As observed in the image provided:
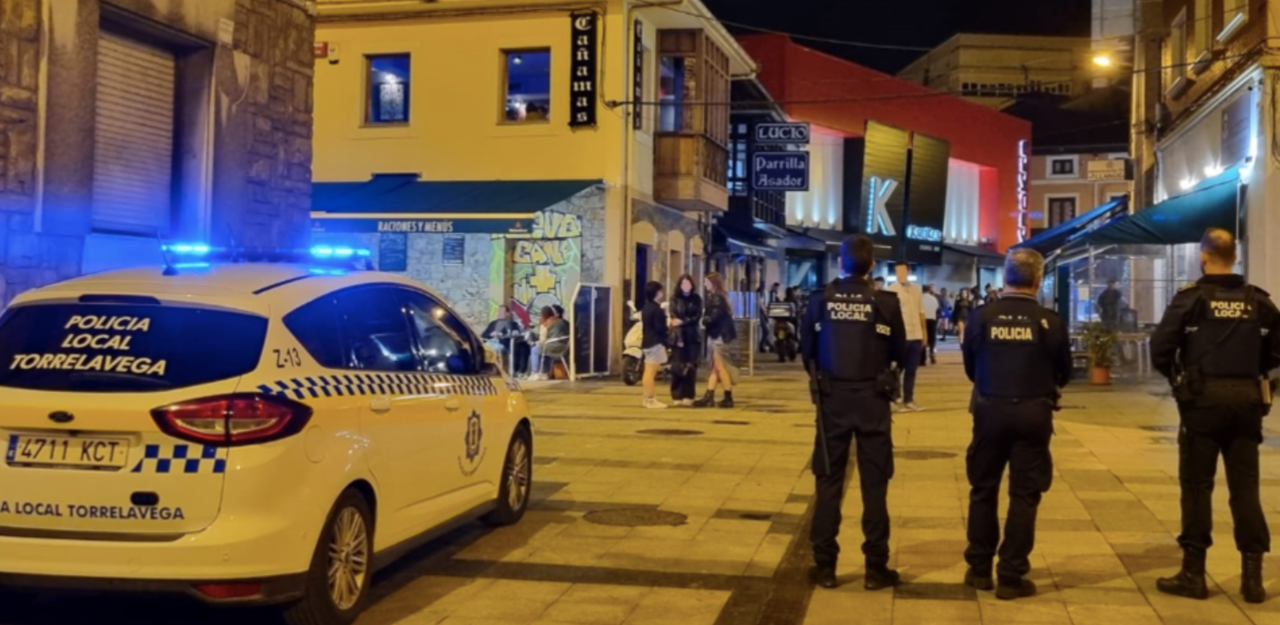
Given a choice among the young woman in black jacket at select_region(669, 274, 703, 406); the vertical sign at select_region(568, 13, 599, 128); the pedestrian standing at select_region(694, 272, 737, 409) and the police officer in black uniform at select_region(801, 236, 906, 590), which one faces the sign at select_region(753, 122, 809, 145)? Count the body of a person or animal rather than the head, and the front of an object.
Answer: the police officer in black uniform

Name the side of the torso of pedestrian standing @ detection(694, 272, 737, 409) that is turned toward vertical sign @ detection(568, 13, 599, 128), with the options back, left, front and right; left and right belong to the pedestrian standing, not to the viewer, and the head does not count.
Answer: right

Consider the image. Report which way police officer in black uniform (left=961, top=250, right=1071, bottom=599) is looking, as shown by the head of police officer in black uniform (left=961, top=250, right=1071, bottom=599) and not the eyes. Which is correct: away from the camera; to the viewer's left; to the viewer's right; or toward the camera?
away from the camera

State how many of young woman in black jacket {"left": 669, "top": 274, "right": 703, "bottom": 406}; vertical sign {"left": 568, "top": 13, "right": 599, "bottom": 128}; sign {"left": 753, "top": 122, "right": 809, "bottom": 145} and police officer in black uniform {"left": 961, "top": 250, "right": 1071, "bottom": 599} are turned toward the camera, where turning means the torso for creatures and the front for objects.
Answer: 3

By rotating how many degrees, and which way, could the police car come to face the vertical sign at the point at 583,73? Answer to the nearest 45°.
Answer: approximately 45° to its left
